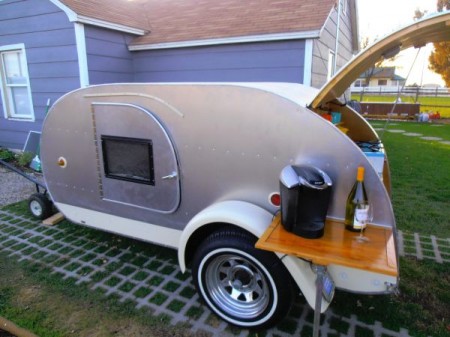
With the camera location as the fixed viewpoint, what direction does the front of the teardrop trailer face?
facing away from the viewer and to the left of the viewer

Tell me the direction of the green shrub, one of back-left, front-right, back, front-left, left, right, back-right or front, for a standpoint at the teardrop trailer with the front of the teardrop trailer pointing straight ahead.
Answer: front

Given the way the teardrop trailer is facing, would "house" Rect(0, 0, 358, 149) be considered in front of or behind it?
in front

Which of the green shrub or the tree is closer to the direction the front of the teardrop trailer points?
the green shrub

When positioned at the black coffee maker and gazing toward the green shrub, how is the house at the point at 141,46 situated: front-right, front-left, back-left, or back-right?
front-right

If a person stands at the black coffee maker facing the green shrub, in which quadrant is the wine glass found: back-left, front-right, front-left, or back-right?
back-right

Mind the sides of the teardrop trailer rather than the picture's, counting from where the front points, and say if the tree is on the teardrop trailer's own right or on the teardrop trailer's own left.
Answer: on the teardrop trailer's own right
